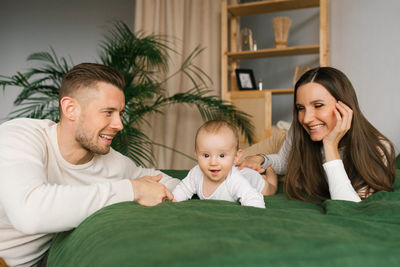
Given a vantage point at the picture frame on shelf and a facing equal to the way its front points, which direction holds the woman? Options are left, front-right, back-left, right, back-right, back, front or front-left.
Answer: front

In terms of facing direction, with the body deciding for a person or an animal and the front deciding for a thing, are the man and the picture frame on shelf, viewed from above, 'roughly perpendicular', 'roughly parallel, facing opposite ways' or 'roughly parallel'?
roughly perpendicular

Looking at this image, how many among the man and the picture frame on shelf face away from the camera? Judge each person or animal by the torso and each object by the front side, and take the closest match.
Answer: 0

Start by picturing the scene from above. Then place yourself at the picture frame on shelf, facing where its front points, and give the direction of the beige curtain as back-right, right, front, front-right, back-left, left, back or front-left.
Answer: right

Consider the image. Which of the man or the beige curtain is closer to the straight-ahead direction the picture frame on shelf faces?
the man

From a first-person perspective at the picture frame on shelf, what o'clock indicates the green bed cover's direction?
The green bed cover is roughly at 12 o'clock from the picture frame on shelf.

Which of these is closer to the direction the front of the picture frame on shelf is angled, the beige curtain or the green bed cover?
the green bed cover

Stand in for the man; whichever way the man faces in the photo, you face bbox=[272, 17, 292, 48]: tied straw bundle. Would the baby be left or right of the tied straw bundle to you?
right

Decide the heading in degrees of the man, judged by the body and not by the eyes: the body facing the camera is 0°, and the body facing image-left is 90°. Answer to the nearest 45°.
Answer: approximately 315°

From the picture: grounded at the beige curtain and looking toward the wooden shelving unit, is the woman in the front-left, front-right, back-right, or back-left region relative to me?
front-right

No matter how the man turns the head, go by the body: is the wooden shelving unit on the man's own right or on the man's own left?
on the man's own left

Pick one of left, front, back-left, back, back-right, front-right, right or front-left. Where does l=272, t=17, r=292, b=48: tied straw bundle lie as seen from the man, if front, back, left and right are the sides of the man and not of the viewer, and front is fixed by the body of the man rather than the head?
left

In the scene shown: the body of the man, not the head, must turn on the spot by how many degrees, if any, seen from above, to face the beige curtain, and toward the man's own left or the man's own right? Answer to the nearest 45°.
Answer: approximately 90° to the man's own left

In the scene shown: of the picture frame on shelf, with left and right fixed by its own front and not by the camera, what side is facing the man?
front

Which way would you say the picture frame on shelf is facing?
toward the camera

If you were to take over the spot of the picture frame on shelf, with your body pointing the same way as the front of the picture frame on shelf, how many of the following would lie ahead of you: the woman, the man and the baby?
3
